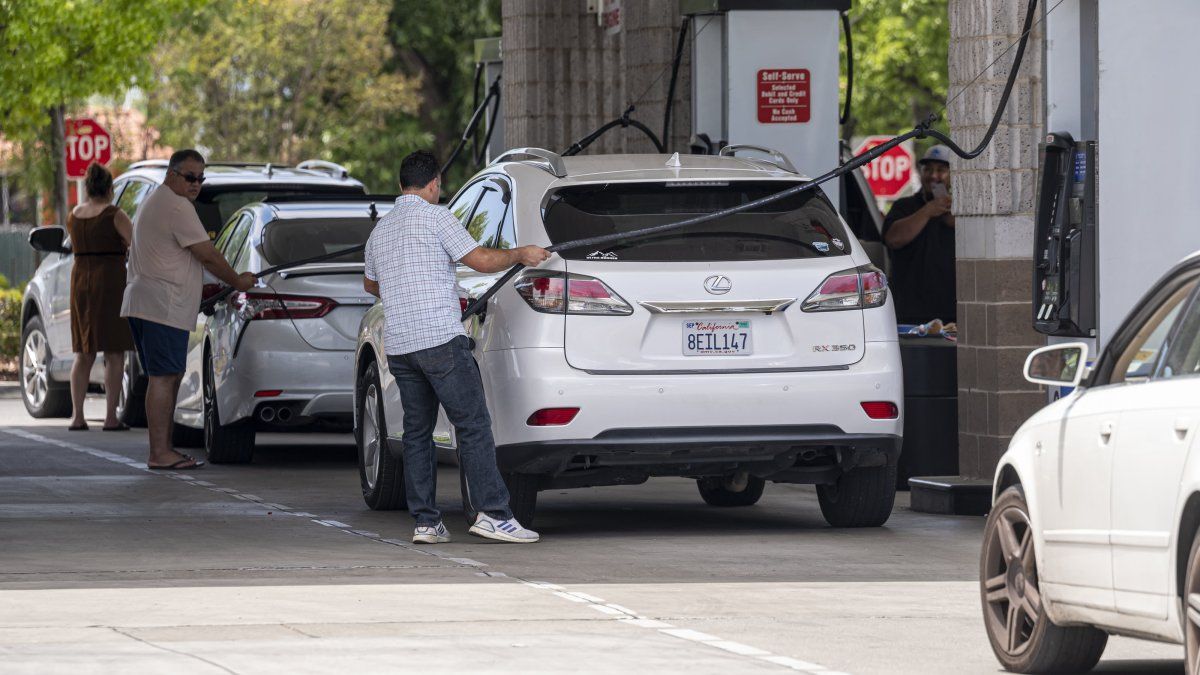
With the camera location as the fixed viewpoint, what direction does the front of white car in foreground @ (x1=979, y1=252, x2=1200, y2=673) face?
facing away from the viewer and to the left of the viewer

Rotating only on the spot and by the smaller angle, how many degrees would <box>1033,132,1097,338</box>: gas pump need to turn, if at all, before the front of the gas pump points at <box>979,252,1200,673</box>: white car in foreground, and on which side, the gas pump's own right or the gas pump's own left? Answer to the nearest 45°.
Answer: approximately 45° to the gas pump's own left

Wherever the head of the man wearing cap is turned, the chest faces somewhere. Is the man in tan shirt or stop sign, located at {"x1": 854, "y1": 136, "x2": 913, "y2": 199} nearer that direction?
the man in tan shirt

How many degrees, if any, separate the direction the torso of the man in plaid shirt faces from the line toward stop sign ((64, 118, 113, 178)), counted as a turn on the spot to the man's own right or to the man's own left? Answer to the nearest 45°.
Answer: approximately 45° to the man's own left

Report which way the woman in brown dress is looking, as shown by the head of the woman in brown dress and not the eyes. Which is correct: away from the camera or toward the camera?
away from the camera

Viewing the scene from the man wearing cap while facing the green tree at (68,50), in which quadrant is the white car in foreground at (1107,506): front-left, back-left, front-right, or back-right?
back-left

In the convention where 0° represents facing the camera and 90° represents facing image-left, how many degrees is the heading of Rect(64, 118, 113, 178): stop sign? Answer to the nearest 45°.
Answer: approximately 0°

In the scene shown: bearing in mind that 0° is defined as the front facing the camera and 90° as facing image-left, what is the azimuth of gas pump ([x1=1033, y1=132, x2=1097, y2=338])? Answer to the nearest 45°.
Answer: approximately 45°

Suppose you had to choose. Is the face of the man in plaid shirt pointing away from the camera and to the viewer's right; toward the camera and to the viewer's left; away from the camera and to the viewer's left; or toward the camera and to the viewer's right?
away from the camera and to the viewer's right
